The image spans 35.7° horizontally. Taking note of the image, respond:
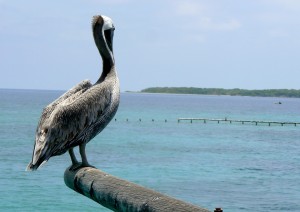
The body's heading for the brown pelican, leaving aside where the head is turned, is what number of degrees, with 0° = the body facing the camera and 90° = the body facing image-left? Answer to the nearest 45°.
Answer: approximately 225°
